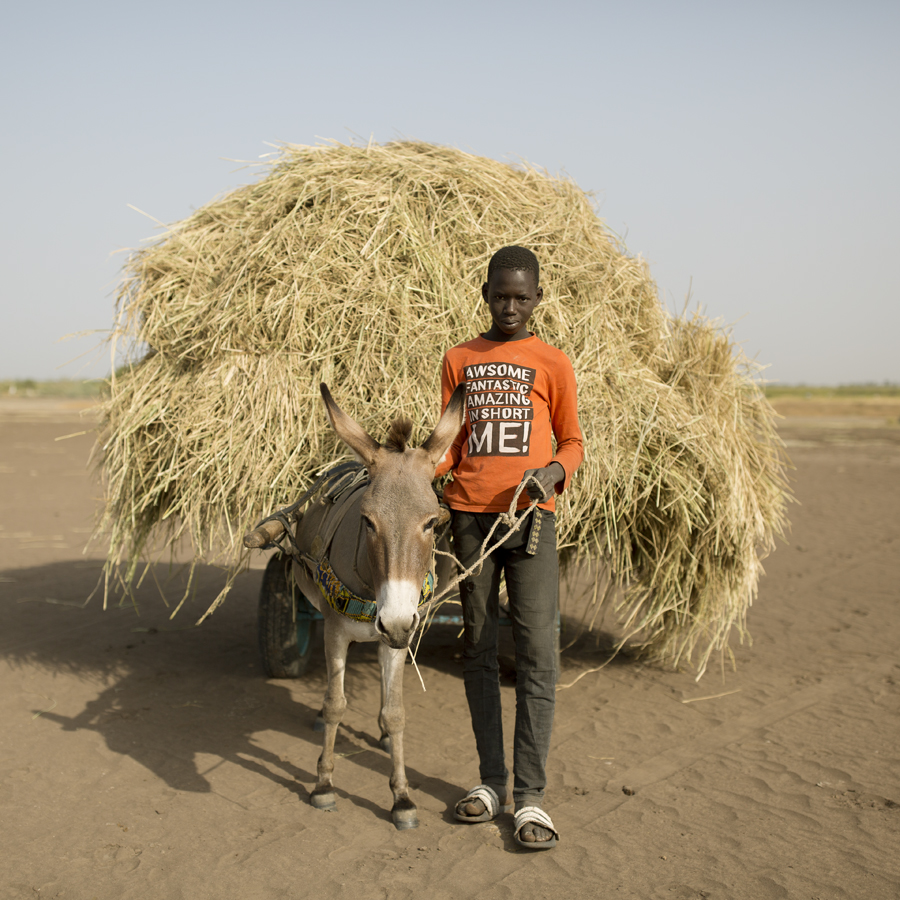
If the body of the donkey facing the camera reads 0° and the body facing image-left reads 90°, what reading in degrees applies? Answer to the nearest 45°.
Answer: approximately 0°

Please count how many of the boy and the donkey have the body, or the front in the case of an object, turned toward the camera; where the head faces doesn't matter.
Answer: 2

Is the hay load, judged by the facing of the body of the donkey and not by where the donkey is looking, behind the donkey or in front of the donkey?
behind

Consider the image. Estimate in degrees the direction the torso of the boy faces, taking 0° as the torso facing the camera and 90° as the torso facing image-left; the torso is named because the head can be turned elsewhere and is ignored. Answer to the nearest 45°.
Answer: approximately 0°

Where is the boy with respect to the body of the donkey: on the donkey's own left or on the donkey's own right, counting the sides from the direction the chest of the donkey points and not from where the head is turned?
on the donkey's own left

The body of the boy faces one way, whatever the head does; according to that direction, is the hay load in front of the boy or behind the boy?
behind
